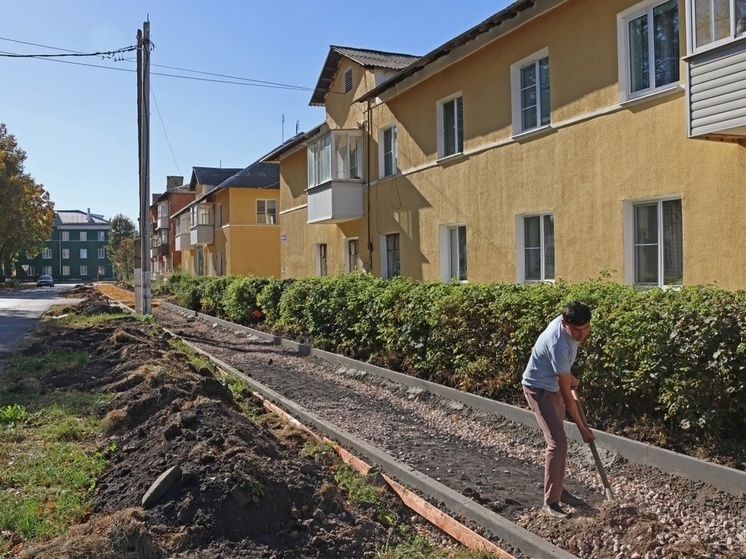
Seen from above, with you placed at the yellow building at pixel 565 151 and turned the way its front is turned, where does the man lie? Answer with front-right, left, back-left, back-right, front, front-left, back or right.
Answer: front-left

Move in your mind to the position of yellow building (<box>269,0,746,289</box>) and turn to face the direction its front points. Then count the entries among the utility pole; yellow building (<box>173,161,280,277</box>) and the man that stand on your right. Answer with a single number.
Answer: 2

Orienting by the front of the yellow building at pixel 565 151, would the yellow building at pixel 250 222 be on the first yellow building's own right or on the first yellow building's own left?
on the first yellow building's own right

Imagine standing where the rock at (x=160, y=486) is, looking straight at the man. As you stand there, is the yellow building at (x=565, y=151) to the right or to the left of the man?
left

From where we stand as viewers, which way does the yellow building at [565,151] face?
facing the viewer and to the left of the viewer

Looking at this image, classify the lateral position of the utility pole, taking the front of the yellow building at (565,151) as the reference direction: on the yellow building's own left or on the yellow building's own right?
on the yellow building's own right

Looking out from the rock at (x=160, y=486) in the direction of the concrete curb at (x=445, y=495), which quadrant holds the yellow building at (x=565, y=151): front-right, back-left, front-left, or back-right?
front-left

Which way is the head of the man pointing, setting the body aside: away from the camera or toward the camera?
toward the camera

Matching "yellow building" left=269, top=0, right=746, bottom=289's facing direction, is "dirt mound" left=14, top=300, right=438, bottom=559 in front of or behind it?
in front
